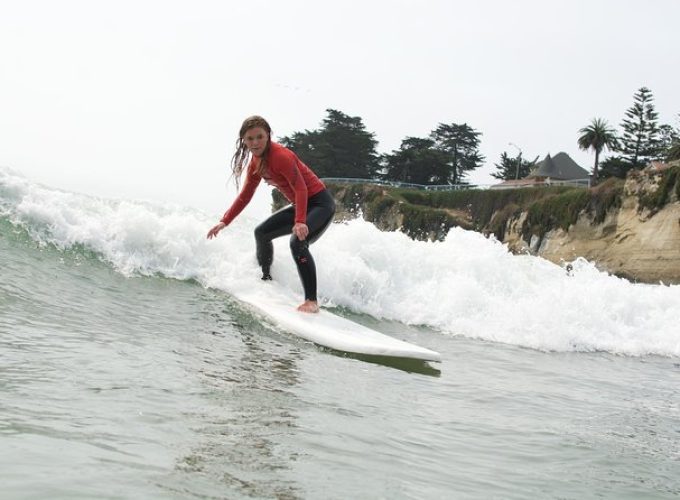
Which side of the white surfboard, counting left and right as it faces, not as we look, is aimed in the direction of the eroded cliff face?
left

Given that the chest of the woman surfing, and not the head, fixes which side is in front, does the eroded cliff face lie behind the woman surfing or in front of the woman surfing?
behind

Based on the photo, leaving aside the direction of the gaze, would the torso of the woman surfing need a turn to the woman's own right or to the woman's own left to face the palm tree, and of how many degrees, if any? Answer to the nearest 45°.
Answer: approximately 180°

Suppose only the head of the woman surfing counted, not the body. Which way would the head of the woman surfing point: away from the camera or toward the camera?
toward the camera

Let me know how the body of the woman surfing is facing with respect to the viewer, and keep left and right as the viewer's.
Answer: facing the viewer and to the left of the viewer

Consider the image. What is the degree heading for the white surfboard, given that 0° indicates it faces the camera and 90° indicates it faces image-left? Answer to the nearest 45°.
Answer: approximately 315°
